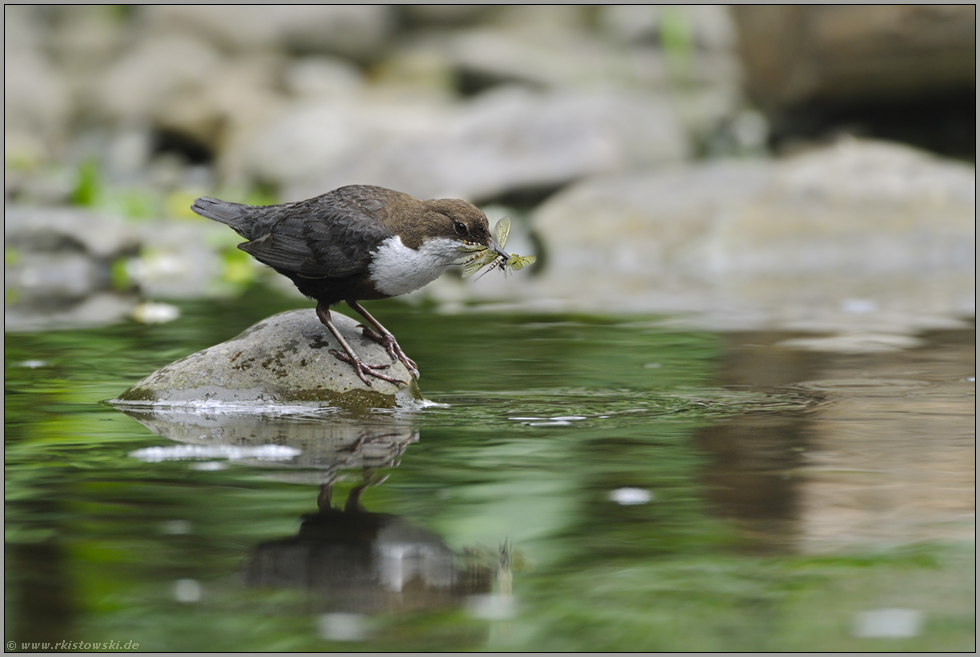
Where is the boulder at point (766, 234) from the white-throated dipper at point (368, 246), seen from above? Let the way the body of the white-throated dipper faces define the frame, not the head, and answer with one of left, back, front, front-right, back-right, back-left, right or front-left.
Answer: front-left

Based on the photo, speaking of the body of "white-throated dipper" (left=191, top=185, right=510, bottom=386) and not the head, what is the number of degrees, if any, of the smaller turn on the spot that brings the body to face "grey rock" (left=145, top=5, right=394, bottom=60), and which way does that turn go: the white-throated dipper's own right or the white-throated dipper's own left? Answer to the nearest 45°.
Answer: approximately 90° to the white-throated dipper's own left

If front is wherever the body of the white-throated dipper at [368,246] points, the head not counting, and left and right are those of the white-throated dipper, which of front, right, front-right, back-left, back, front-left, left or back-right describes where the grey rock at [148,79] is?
left

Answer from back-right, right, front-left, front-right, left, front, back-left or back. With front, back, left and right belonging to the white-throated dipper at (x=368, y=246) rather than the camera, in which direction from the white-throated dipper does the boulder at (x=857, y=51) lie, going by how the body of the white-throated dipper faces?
front-left

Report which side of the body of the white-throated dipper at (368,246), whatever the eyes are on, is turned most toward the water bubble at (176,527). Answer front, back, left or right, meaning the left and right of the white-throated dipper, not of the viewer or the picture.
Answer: right

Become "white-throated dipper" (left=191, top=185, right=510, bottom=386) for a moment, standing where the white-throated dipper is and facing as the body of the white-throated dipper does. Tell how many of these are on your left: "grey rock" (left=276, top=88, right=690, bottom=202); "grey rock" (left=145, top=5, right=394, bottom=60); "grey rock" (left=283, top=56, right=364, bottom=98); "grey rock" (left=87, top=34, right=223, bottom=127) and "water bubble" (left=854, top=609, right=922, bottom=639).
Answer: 4

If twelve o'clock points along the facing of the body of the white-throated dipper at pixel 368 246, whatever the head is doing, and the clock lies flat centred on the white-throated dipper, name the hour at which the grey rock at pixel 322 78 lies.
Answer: The grey rock is roughly at 9 o'clock from the white-throated dipper.

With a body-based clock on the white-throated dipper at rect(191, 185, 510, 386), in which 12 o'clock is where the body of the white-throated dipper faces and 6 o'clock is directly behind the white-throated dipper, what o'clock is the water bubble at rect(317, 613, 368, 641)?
The water bubble is roughly at 3 o'clock from the white-throated dipper.

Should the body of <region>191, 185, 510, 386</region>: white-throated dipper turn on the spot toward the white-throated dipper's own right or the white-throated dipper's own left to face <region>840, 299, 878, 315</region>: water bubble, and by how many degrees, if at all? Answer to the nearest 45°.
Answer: approximately 45° to the white-throated dipper's own left

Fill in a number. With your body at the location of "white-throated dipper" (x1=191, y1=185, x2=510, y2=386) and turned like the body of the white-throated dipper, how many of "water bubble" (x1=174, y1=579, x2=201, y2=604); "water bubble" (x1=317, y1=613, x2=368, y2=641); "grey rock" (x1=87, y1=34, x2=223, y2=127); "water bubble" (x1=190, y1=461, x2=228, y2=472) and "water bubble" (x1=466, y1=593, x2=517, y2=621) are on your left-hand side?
1

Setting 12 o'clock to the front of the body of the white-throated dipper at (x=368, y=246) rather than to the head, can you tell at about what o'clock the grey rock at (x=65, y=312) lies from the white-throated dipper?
The grey rock is roughly at 8 o'clock from the white-throated dipper.

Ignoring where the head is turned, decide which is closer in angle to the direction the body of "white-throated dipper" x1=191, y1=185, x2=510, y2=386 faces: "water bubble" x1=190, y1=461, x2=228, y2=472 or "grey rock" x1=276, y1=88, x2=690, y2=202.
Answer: the grey rock

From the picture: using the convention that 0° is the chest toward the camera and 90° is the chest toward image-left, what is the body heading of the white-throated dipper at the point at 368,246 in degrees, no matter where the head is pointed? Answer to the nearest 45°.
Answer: approximately 270°

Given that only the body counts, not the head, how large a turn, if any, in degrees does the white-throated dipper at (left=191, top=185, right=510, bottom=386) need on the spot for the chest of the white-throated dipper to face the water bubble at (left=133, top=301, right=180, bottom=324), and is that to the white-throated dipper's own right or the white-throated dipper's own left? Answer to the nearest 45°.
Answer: approximately 135° to the white-throated dipper's own left

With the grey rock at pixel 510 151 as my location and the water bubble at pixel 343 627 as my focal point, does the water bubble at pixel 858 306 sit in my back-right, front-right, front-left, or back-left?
front-left
